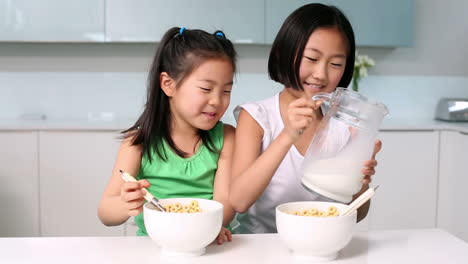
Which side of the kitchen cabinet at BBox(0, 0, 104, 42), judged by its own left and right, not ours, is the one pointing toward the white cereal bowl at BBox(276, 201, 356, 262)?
front

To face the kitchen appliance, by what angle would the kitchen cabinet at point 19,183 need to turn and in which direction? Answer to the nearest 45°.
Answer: approximately 90° to its left

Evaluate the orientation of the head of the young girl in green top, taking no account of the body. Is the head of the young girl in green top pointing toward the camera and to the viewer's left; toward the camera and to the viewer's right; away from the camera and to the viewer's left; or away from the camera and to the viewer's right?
toward the camera and to the viewer's right

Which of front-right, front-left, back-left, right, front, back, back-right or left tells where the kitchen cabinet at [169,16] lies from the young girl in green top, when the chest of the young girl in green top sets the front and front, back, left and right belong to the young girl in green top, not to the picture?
back-left

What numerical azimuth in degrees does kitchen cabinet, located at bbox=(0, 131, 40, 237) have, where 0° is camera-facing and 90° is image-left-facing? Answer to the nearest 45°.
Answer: approximately 0°

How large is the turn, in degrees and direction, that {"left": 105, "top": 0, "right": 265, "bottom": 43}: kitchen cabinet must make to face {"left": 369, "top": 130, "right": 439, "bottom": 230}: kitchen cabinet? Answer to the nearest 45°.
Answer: approximately 90° to its left

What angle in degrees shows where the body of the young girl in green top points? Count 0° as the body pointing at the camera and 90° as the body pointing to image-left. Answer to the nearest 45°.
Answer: approximately 315°

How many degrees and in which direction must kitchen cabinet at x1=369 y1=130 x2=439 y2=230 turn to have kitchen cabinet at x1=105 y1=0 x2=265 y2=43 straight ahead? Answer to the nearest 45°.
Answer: approximately 90° to its right
